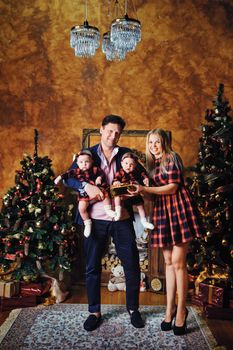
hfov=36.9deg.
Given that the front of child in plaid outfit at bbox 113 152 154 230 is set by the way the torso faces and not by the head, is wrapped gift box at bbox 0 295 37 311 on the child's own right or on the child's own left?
on the child's own right

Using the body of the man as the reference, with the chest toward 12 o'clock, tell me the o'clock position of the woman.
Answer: The woman is roughly at 10 o'clock from the man.

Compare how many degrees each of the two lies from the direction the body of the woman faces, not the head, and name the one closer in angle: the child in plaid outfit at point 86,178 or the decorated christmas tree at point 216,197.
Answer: the child in plaid outfit

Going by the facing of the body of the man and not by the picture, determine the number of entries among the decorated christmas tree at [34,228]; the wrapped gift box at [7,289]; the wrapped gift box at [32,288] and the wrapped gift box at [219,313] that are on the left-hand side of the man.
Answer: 1

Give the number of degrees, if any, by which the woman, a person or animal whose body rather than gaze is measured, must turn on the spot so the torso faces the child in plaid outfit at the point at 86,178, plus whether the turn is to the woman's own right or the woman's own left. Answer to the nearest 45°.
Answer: approximately 45° to the woman's own right

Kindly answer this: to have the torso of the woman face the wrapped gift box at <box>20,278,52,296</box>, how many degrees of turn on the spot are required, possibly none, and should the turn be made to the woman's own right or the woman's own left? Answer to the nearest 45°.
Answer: approximately 90° to the woman's own right

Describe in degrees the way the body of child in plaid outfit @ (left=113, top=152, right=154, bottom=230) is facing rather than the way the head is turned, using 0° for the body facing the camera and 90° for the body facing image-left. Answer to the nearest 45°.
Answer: approximately 0°
